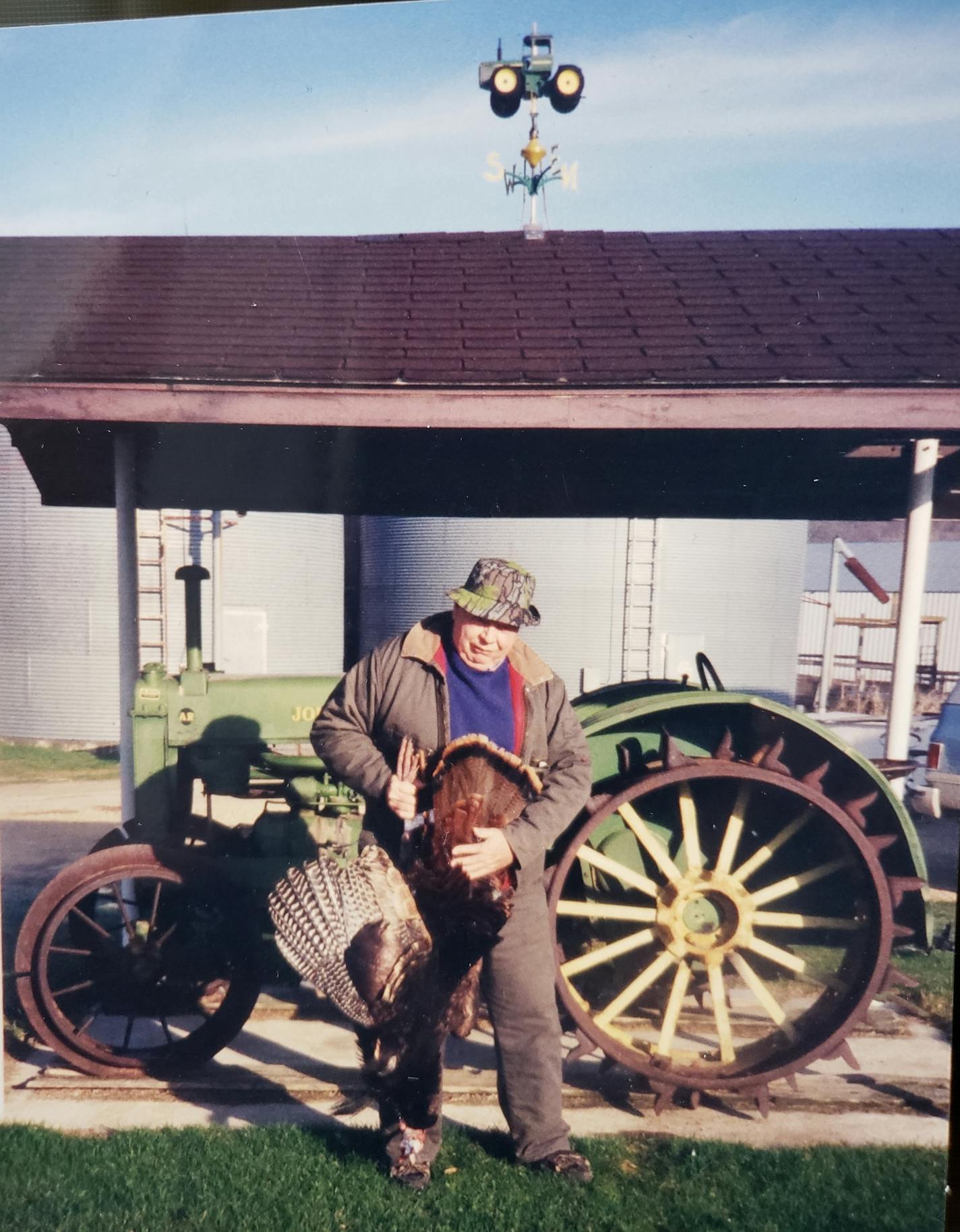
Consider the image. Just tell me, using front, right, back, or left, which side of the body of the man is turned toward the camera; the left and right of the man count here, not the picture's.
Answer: front

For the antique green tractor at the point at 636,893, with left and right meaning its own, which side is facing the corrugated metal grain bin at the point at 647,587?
right

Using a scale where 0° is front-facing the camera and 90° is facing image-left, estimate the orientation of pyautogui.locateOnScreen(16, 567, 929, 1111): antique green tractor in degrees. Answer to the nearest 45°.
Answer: approximately 90°

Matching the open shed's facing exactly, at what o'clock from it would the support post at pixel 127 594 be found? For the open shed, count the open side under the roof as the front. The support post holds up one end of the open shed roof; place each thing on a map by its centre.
The support post is roughly at 3 o'clock from the open shed.

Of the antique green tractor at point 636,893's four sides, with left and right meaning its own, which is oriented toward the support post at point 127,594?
front
